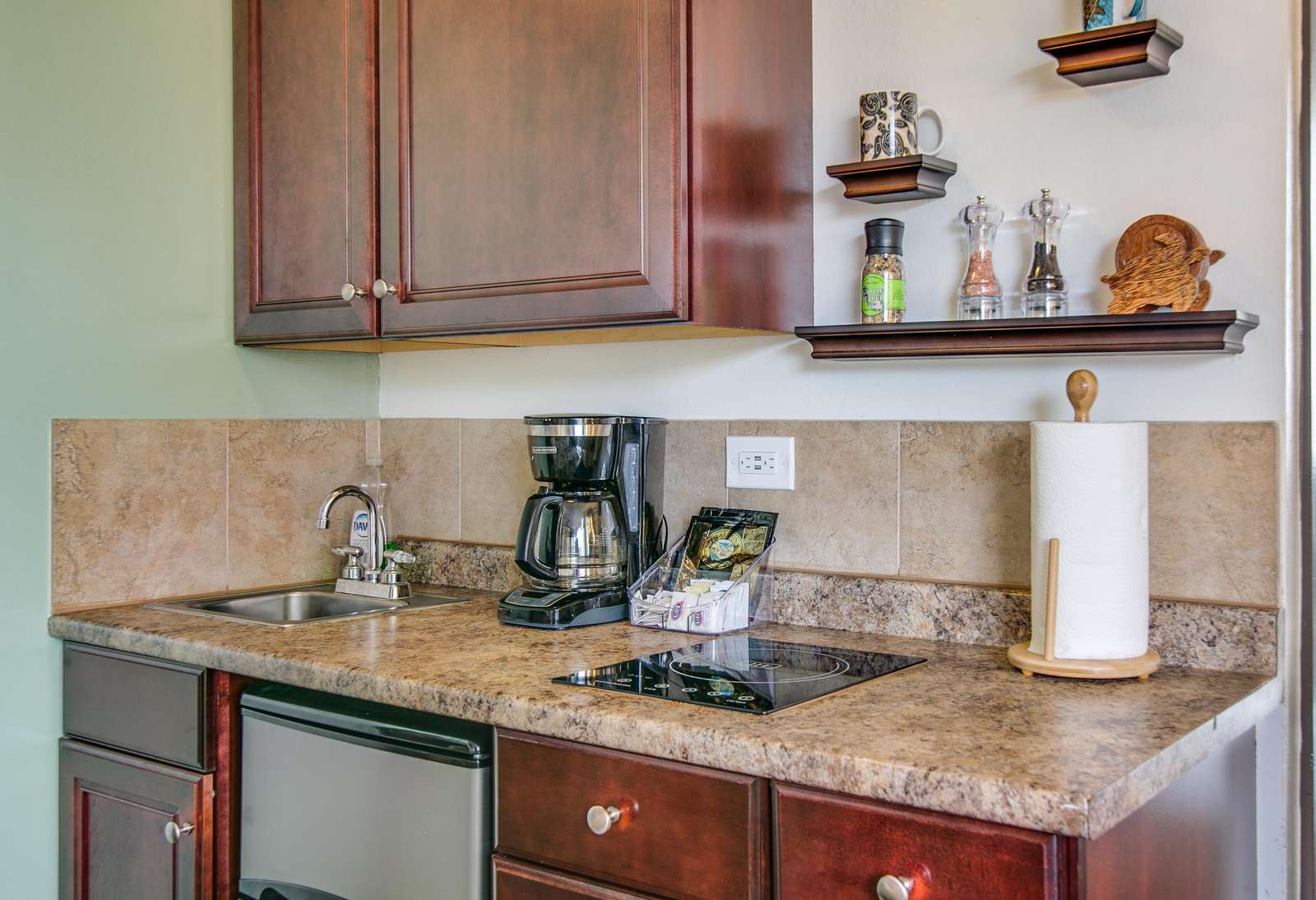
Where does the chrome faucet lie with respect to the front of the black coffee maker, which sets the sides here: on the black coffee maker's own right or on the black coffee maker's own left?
on the black coffee maker's own right

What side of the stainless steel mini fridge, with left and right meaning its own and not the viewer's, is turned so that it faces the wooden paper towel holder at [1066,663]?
left

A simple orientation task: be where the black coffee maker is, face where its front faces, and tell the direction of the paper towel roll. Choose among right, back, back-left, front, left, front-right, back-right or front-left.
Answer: left

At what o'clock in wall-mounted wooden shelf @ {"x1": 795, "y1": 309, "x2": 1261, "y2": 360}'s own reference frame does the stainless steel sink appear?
The stainless steel sink is roughly at 2 o'clock from the wall-mounted wooden shelf.

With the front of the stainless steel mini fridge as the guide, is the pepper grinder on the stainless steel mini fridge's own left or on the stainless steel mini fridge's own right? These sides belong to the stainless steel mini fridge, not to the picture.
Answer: on the stainless steel mini fridge's own left

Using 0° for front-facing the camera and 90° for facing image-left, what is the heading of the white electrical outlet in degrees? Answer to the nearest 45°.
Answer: approximately 45°

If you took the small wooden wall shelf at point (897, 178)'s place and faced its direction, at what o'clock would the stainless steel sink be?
The stainless steel sink is roughly at 2 o'clock from the small wooden wall shelf.

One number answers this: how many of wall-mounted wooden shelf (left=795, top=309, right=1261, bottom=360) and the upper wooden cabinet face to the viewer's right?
0
